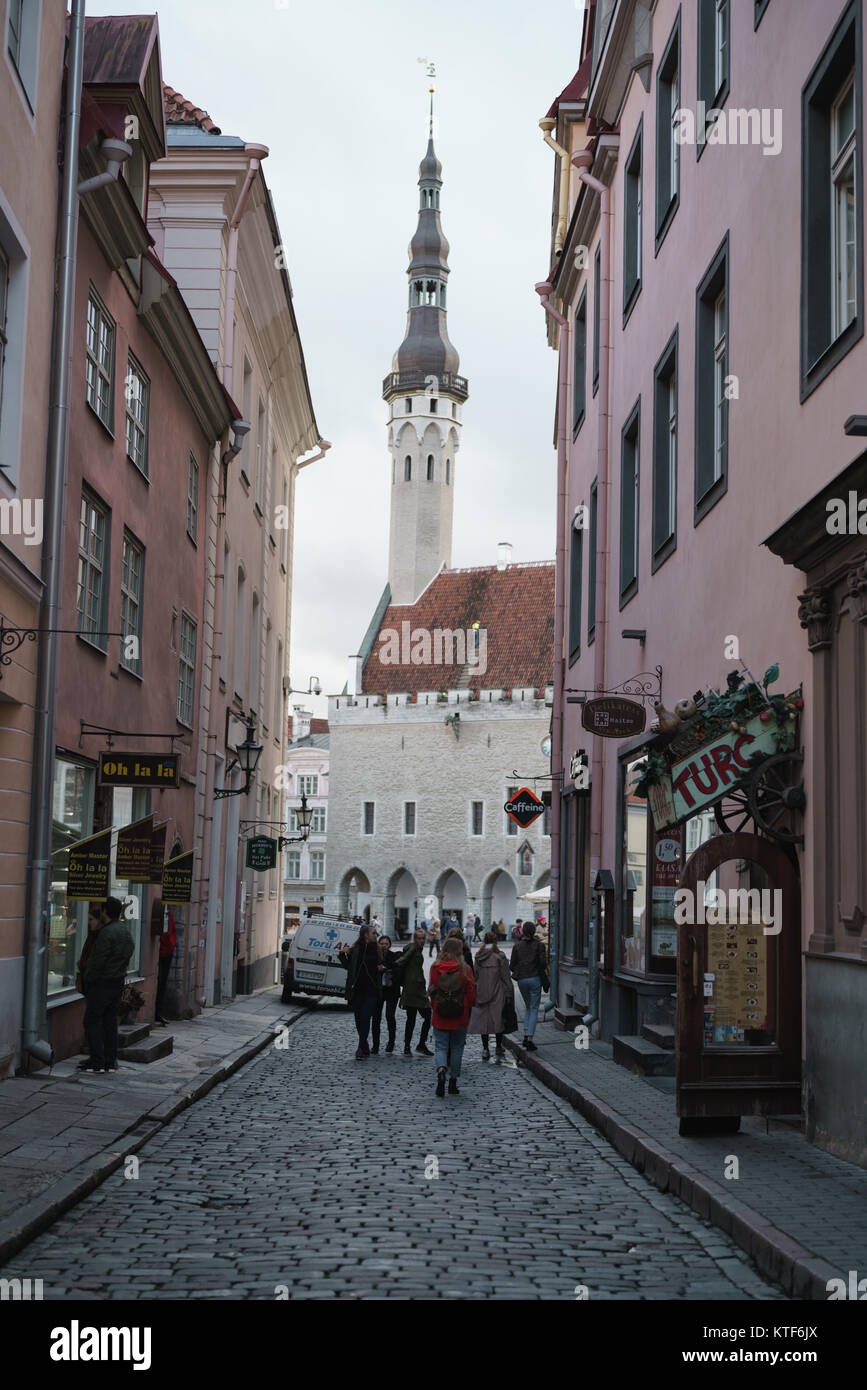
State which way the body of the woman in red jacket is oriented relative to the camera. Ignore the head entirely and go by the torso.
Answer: away from the camera

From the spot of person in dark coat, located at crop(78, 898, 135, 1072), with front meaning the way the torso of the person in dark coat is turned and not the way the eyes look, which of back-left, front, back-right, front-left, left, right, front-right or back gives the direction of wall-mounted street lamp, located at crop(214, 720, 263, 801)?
right

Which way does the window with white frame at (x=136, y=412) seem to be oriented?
to the viewer's right

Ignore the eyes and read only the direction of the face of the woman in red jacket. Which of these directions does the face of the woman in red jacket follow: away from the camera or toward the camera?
away from the camera

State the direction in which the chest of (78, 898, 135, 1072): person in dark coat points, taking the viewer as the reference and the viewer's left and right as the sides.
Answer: facing to the left of the viewer

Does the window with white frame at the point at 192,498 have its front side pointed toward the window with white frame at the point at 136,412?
no

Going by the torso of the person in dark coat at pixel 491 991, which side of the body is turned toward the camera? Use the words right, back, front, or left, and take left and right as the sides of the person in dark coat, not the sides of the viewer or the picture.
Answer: back

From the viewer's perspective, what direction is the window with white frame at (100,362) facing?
to the viewer's right

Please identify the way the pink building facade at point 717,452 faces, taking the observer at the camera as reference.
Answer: facing to the left of the viewer

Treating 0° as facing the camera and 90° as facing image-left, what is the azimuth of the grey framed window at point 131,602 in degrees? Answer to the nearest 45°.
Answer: approximately 270°

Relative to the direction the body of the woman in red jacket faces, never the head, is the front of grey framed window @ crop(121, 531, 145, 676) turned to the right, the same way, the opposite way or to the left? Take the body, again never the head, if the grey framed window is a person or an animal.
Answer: to the right

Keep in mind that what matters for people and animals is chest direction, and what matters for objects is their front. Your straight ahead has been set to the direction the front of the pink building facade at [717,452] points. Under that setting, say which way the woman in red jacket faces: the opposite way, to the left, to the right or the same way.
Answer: to the right

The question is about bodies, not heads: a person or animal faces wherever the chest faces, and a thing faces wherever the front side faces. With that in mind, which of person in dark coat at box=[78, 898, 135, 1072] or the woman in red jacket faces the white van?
the woman in red jacket

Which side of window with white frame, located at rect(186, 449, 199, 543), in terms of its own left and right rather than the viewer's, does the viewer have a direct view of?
right

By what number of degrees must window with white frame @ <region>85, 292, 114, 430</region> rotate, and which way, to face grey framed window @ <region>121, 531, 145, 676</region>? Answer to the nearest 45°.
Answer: approximately 90° to its left

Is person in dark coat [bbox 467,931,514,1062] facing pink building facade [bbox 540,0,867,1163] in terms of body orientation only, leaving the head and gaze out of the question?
no

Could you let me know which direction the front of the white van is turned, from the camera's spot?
facing away from the viewer
